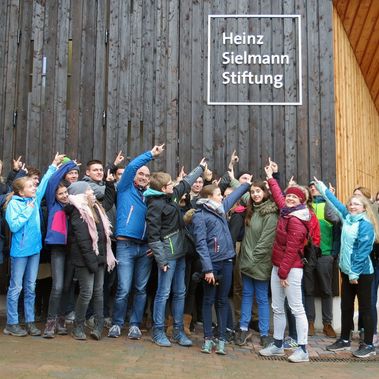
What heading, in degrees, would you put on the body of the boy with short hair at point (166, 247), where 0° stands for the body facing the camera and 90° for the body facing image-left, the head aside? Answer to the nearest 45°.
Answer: approximately 315°

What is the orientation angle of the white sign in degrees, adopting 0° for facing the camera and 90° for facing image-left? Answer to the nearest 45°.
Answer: approximately 0°
